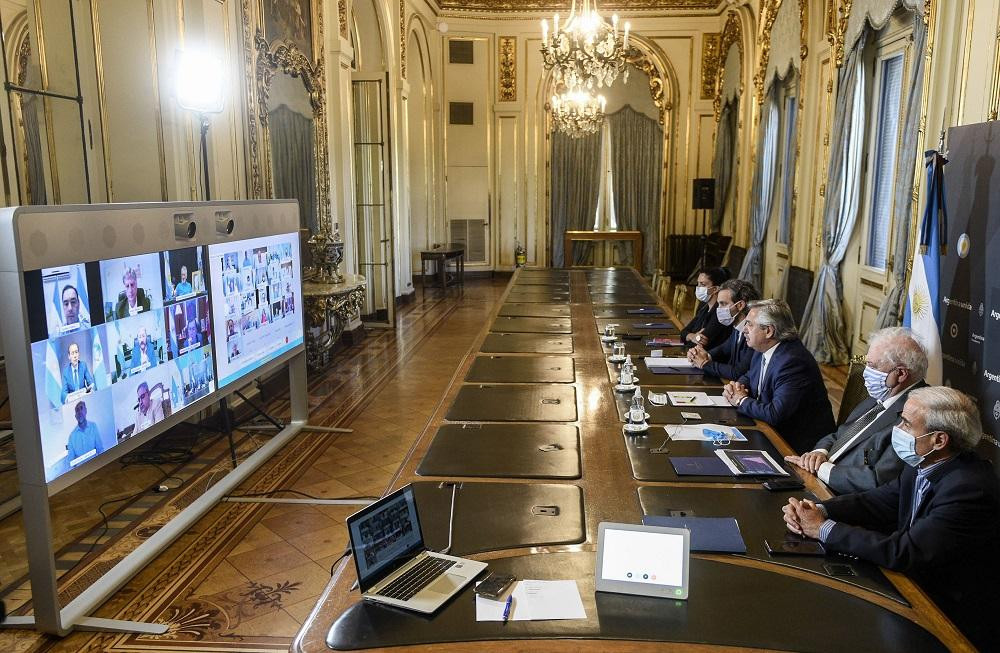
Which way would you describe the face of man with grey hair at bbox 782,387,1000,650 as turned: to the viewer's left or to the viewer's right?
to the viewer's left

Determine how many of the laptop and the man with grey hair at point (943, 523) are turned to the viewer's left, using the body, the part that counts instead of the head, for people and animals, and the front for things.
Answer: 1

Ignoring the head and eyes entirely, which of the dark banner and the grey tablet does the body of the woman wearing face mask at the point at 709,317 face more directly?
the grey tablet

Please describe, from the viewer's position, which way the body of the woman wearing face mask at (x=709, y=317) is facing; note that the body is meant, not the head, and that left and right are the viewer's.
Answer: facing the viewer and to the left of the viewer

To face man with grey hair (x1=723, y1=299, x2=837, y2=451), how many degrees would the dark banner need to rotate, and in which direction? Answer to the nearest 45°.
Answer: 0° — it already faces them

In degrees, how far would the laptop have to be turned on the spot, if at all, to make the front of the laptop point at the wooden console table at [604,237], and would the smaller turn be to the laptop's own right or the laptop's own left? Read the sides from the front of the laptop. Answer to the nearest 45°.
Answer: approximately 135° to the laptop's own left

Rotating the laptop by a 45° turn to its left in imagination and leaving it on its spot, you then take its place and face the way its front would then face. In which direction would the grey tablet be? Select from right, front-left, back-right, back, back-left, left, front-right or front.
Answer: front

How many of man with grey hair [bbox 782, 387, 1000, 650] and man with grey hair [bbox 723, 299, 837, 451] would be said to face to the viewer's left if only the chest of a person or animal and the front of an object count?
2

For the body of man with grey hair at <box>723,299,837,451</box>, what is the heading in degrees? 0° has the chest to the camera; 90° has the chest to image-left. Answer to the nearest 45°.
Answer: approximately 90°

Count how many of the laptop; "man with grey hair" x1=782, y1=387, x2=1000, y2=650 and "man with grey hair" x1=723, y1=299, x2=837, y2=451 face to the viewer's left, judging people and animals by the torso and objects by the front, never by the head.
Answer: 2

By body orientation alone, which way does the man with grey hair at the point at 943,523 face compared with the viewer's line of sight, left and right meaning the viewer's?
facing to the left of the viewer

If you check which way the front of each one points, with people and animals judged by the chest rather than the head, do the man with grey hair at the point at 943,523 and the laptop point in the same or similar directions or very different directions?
very different directions

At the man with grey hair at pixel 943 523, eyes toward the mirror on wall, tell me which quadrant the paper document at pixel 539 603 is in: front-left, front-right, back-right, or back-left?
front-left

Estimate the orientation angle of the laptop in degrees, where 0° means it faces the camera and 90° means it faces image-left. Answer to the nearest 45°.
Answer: approximately 315°

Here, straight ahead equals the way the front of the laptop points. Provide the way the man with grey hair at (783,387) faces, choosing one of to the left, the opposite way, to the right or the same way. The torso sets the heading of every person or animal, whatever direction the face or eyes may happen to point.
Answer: the opposite way

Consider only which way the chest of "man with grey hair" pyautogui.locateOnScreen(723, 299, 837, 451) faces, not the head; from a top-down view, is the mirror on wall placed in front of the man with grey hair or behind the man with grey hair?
in front

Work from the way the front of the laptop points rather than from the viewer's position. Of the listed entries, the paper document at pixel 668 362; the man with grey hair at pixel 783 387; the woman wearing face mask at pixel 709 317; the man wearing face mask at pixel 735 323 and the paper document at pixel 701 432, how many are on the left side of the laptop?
5
